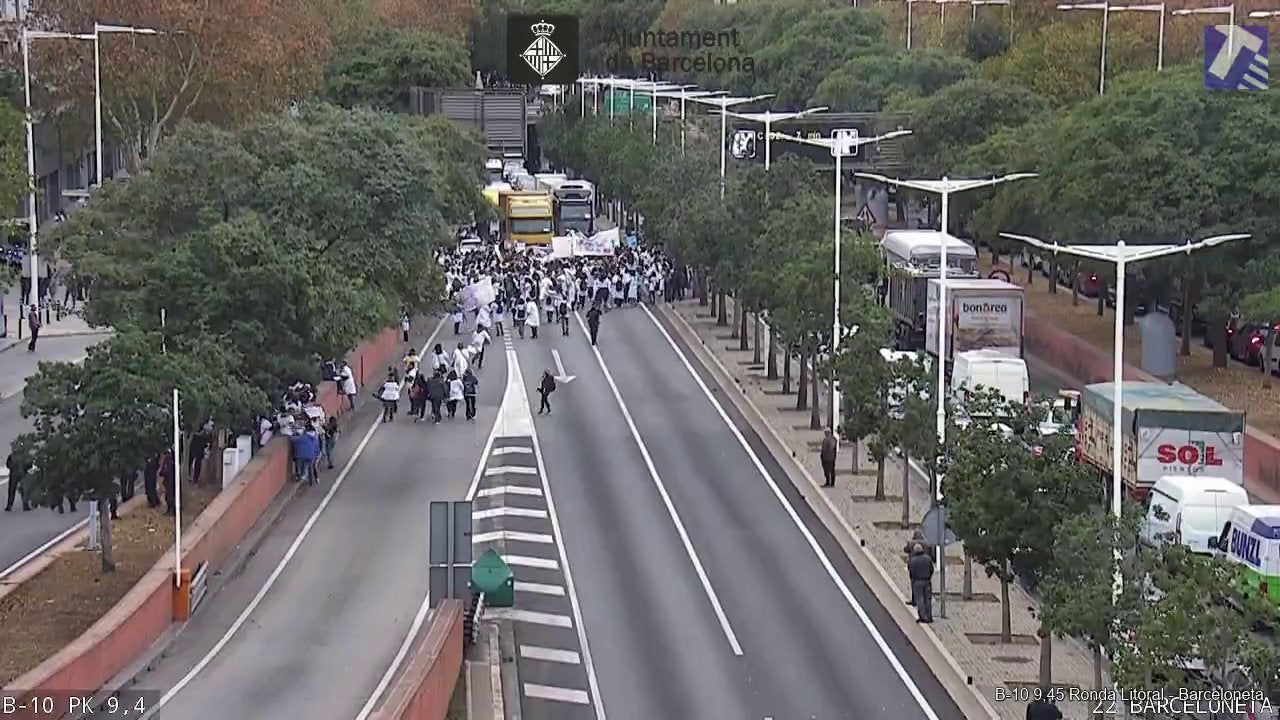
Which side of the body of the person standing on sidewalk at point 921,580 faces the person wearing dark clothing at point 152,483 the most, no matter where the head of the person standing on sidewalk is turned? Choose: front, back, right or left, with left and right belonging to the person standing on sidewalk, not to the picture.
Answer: left

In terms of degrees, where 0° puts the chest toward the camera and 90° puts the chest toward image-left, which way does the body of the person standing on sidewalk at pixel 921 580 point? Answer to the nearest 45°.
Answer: approximately 180°

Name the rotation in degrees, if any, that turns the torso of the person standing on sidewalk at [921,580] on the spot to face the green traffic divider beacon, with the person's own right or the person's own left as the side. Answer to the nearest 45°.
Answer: approximately 90° to the person's own left

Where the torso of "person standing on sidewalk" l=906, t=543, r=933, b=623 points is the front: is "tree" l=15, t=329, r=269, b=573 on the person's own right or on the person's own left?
on the person's own left

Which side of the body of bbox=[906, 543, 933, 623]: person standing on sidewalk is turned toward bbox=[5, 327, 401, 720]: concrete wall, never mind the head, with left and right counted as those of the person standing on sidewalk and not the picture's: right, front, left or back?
left
